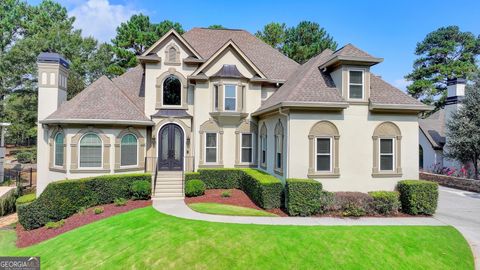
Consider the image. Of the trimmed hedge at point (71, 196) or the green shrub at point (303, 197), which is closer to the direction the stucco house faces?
the green shrub

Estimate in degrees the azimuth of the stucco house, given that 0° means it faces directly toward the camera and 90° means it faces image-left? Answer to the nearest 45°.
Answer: approximately 0°

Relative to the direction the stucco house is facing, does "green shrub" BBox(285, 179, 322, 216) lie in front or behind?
in front

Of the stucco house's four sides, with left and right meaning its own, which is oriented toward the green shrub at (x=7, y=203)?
right

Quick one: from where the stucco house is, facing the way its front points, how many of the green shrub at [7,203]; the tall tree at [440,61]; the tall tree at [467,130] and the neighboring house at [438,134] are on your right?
1

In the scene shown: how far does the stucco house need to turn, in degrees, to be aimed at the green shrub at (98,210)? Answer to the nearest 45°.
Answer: approximately 45° to its right

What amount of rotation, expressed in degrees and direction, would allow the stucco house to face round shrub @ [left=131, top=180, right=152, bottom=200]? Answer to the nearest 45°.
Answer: approximately 90° to its right

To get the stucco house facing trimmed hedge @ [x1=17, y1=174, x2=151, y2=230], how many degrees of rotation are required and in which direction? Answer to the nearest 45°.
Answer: approximately 90° to its right

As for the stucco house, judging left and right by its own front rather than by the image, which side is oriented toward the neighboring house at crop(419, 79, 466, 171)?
left

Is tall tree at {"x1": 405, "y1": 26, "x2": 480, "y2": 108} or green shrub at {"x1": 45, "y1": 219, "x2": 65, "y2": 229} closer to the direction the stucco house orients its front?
the green shrub

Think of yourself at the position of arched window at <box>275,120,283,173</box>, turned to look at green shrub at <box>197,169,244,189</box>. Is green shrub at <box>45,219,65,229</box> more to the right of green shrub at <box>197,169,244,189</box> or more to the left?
left
